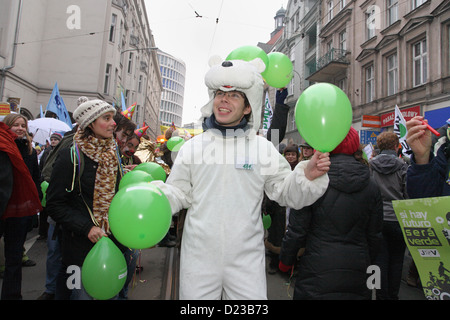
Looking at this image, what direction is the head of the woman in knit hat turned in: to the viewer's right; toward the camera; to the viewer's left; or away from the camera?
to the viewer's right

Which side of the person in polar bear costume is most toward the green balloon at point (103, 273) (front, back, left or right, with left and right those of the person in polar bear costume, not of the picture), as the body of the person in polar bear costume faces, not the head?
right

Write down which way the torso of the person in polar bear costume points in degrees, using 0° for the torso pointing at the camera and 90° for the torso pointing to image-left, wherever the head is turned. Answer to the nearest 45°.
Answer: approximately 0°

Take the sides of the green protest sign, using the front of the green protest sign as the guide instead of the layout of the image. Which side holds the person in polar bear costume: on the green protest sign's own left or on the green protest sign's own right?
on the green protest sign's own right

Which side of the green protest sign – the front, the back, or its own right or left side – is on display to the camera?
front

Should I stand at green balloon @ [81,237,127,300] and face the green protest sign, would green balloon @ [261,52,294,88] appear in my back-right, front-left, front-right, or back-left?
front-left

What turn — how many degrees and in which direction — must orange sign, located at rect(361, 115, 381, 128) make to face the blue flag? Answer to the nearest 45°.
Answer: approximately 45° to its right

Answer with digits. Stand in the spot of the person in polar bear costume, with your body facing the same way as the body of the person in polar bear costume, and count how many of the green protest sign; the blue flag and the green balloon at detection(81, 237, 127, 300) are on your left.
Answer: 1
